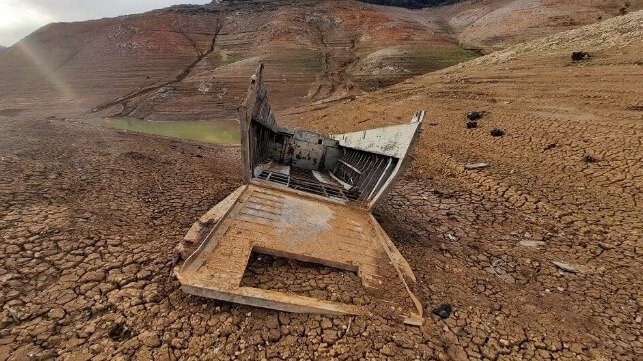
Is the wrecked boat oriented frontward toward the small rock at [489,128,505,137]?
no

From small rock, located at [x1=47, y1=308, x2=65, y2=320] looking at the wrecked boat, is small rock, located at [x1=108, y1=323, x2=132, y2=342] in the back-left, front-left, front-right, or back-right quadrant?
front-right

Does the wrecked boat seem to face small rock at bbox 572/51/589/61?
no

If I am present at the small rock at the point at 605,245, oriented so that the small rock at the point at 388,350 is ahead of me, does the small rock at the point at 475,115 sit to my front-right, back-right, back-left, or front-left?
back-right

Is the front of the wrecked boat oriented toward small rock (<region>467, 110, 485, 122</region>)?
no
